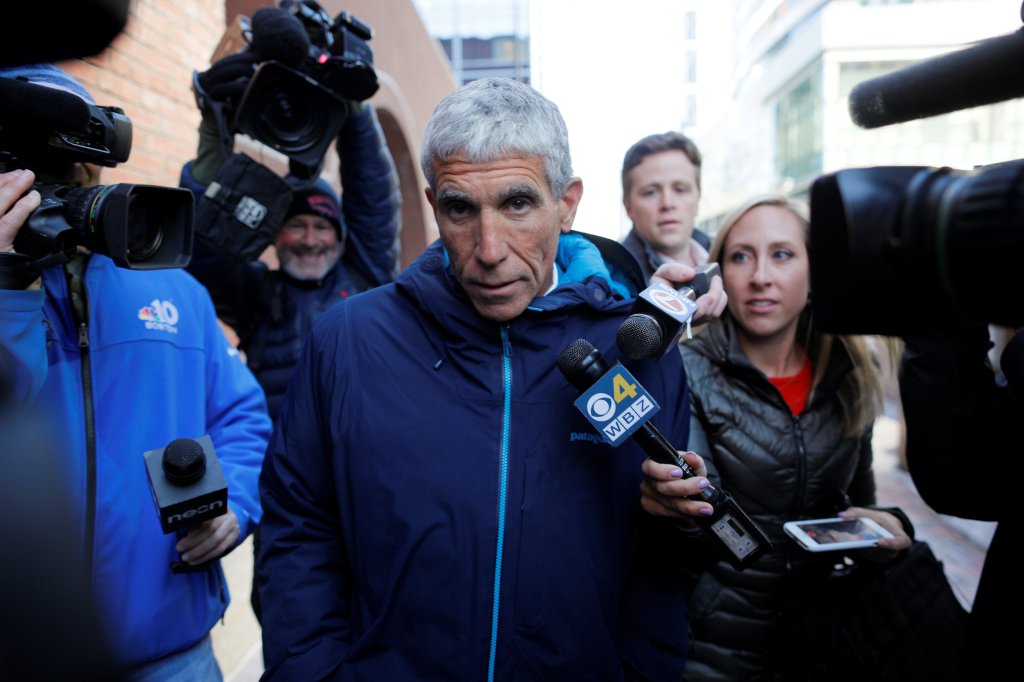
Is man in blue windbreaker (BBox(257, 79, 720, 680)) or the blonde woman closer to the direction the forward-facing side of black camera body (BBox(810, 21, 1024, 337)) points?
the man in blue windbreaker

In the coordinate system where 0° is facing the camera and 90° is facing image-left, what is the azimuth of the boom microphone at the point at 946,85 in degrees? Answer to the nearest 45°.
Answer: approximately 90°

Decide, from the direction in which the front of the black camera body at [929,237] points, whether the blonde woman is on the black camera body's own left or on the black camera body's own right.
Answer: on the black camera body's own right

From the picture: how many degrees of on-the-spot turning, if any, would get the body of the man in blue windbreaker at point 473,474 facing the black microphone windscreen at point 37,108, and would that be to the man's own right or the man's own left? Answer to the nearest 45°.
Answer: approximately 45° to the man's own right

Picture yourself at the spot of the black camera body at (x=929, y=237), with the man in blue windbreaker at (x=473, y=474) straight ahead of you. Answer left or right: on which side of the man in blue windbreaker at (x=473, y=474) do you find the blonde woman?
right

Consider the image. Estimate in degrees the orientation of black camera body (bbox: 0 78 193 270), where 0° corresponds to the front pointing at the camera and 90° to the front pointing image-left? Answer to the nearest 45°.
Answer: approximately 315°

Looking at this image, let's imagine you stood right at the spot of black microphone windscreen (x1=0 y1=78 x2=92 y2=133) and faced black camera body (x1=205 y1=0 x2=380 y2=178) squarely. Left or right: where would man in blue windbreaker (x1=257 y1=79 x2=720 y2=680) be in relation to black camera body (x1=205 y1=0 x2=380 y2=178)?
right

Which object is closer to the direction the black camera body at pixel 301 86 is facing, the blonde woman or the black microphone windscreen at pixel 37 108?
the black microphone windscreen

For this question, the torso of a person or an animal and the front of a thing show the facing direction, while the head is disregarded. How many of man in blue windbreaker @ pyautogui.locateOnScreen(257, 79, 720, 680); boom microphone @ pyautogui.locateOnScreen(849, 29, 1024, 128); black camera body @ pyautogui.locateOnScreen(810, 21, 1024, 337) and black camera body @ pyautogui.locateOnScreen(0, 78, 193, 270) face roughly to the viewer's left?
2

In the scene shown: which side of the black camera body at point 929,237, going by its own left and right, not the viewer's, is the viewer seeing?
left

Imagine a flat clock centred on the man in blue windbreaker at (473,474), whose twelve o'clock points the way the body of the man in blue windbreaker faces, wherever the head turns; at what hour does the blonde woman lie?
The blonde woman is roughly at 8 o'clock from the man in blue windbreaker.

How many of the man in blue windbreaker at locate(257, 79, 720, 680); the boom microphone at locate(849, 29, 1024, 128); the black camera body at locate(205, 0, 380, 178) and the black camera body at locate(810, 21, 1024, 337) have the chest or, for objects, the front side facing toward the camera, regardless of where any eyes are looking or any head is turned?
2
